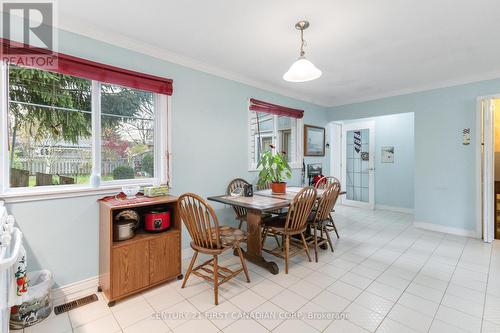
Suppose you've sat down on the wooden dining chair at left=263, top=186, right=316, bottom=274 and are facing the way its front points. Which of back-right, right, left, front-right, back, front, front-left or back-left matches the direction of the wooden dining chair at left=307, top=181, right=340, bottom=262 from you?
right

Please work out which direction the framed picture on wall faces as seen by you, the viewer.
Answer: facing the viewer and to the right of the viewer

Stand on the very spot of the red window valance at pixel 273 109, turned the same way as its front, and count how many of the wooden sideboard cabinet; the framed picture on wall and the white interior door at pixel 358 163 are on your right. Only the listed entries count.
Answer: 1

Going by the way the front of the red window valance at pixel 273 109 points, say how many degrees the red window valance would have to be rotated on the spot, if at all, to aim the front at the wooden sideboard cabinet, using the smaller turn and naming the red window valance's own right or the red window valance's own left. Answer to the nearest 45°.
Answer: approximately 90° to the red window valance's own right

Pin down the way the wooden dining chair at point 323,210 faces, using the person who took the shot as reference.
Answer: facing away from the viewer and to the left of the viewer

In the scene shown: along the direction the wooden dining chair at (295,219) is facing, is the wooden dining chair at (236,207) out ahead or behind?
ahead

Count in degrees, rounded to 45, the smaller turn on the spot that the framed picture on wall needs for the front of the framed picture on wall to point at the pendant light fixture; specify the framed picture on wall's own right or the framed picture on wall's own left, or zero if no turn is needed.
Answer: approximately 45° to the framed picture on wall's own right

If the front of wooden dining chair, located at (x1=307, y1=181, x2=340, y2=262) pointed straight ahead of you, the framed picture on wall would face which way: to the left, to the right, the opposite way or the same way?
the opposite way

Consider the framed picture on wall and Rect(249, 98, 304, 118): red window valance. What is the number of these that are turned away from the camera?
0

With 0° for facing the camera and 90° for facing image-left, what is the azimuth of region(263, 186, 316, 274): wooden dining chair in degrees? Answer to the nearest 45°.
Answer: approximately 135°
